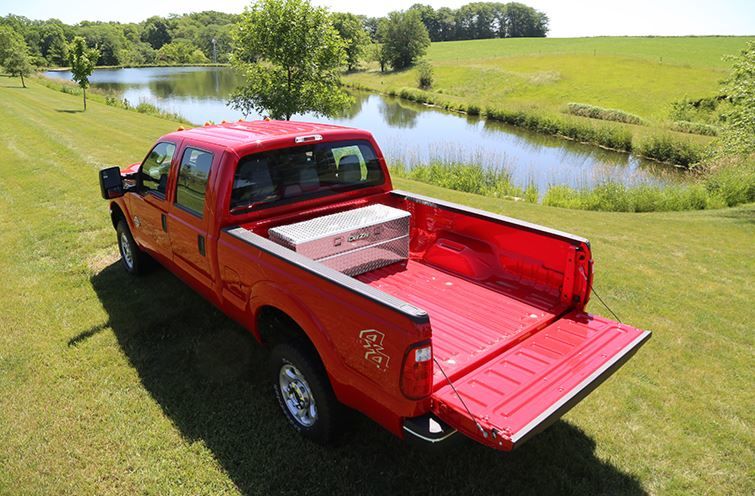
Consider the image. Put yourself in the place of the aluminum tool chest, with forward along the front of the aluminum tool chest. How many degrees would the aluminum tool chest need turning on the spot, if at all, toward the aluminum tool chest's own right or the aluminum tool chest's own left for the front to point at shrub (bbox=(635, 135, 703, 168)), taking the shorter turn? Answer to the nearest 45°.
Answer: approximately 90° to the aluminum tool chest's own left

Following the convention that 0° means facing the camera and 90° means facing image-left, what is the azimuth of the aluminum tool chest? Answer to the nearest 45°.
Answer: approximately 315°

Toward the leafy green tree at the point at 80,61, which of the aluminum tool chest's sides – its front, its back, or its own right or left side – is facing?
back

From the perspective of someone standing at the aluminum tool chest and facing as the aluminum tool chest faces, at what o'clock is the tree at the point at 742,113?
The tree is roughly at 9 o'clock from the aluminum tool chest.

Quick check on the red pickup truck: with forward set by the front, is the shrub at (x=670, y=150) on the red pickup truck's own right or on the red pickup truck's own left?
on the red pickup truck's own right

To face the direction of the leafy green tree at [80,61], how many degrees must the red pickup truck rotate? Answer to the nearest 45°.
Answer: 0° — it already faces it

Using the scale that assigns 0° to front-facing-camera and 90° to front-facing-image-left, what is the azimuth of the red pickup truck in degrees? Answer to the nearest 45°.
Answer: approximately 135°

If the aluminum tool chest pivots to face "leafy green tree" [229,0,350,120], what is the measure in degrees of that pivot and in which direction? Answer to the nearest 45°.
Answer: approximately 135° to its left

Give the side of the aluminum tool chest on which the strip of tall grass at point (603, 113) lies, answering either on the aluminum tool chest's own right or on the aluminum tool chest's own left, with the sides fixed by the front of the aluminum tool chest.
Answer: on the aluminum tool chest's own left

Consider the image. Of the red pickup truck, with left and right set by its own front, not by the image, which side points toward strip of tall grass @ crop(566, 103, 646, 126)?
right
